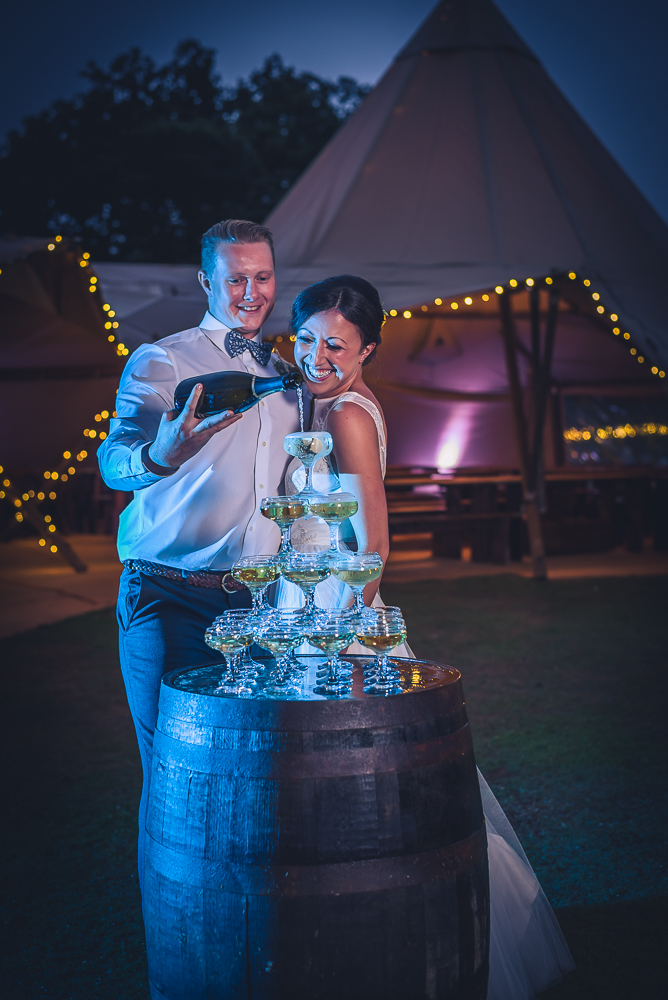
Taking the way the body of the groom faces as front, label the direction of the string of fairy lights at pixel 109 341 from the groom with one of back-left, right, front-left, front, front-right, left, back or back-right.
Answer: back-left

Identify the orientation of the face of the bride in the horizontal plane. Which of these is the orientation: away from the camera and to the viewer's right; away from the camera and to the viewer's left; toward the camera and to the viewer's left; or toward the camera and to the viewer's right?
toward the camera and to the viewer's left

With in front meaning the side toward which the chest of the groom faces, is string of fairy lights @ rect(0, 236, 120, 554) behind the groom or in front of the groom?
behind

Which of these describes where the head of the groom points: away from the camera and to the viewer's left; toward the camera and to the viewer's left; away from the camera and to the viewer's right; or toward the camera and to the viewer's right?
toward the camera and to the viewer's right

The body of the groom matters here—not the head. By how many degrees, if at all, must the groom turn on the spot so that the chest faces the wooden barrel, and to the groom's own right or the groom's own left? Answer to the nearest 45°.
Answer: approximately 45° to the groom's own right

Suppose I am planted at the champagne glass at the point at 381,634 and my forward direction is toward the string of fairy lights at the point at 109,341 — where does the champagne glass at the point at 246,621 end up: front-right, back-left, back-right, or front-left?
front-left

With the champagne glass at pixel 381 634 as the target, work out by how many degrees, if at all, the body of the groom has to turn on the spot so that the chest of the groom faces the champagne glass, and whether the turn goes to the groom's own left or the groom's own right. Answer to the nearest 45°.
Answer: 0° — they already face it

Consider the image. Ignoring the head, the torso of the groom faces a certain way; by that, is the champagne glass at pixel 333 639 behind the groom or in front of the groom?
in front

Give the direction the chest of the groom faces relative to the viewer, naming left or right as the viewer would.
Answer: facing the viewer and to the right of the viewer
